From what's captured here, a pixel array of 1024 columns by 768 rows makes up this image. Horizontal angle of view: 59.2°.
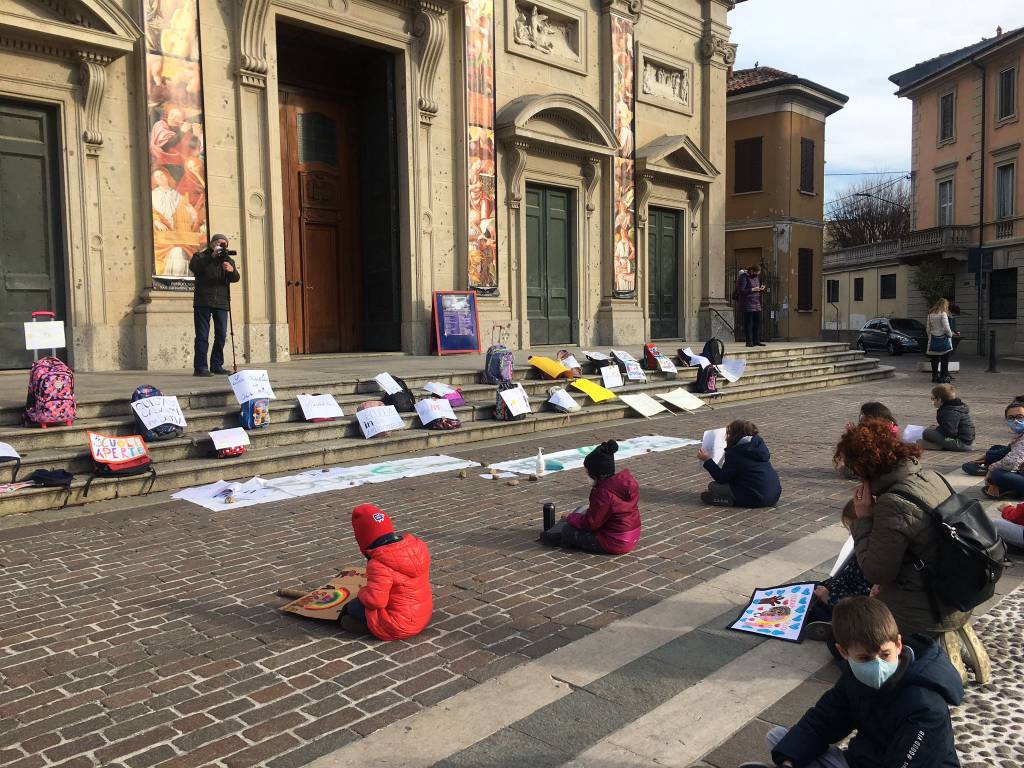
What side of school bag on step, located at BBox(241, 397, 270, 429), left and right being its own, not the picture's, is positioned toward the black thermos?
front

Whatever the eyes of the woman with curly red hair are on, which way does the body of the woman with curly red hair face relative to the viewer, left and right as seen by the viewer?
facing to the left of the viewer

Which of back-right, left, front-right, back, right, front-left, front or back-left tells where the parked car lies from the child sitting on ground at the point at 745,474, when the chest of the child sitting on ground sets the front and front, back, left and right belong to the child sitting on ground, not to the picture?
front-right

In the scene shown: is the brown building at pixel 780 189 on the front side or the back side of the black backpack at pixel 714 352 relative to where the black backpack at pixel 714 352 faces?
on the back side

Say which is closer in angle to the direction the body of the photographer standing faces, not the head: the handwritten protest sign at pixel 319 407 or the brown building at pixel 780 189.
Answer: the handwritten protest sign

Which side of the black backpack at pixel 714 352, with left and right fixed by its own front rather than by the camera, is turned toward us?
front

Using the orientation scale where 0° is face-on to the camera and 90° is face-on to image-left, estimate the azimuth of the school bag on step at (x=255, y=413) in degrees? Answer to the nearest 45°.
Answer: approximately 315°

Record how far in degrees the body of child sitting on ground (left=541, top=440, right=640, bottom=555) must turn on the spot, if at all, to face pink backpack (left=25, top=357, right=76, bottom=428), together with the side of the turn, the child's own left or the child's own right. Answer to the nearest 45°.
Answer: approximately 45° to the child's own left

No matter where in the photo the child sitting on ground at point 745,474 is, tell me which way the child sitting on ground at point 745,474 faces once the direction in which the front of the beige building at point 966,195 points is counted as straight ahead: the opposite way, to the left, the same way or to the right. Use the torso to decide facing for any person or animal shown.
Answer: to the right

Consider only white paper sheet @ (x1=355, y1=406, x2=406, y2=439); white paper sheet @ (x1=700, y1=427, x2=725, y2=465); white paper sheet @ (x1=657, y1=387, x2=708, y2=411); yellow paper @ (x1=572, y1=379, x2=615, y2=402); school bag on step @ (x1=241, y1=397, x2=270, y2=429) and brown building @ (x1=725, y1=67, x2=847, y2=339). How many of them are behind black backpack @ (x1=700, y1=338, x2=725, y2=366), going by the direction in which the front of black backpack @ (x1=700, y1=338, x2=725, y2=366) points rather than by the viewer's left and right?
1

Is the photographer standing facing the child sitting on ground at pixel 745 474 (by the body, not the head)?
yes

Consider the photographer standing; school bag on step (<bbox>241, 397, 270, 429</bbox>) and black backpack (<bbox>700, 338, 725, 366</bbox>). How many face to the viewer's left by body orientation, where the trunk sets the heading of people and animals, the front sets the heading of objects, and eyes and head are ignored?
0

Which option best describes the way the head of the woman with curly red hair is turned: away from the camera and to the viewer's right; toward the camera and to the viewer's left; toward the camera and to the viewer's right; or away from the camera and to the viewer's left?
away from the camera and to the viewer's left

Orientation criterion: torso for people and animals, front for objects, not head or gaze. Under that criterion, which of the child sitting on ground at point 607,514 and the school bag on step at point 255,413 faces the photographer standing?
the child sitting on ground

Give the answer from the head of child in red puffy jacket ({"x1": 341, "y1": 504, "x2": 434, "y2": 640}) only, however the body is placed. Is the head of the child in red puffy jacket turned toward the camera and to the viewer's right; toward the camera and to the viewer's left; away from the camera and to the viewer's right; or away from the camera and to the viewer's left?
away from the camera and to the viewer's left

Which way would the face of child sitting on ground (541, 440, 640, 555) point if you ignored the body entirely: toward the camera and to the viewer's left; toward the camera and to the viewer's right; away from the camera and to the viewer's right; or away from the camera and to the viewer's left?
away from the camera and to the viewer's left
